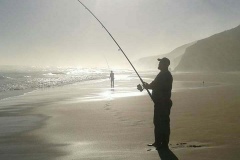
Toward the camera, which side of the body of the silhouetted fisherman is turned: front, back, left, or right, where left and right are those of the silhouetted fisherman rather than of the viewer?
left
